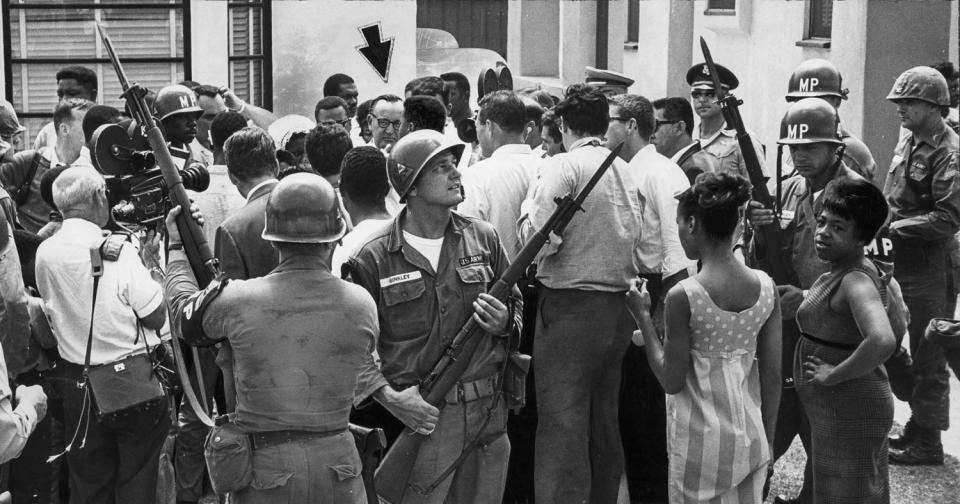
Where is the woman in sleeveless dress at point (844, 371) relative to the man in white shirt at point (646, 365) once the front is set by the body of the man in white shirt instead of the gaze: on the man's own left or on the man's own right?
on the man's own left

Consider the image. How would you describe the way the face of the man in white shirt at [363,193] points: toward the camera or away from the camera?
away from the camera

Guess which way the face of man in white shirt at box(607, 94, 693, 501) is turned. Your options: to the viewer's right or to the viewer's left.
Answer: to the viewer's left

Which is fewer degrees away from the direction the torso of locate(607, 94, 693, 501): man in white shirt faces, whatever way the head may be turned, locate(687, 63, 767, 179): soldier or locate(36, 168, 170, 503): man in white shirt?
the man in white shirt

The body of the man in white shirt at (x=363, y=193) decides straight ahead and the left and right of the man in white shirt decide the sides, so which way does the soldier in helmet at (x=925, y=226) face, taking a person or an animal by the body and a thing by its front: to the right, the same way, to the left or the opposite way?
to the left

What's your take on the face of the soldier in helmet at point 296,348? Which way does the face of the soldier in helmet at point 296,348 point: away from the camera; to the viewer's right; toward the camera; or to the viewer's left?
away from the camera

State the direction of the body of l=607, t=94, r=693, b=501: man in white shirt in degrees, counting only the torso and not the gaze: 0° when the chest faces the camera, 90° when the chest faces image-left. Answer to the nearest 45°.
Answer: approximately 90°

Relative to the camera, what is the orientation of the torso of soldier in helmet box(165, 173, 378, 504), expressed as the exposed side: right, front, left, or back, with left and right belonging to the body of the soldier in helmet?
back

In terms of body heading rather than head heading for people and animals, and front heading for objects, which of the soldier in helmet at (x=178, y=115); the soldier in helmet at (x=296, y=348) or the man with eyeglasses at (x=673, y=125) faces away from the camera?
the soldier in helmet at (x=296, y=348)

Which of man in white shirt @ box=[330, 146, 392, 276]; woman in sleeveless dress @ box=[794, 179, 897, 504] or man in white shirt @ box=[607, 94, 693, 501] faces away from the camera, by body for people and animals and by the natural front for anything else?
man in white shirt @ box=[330, 146, 392, 276]
